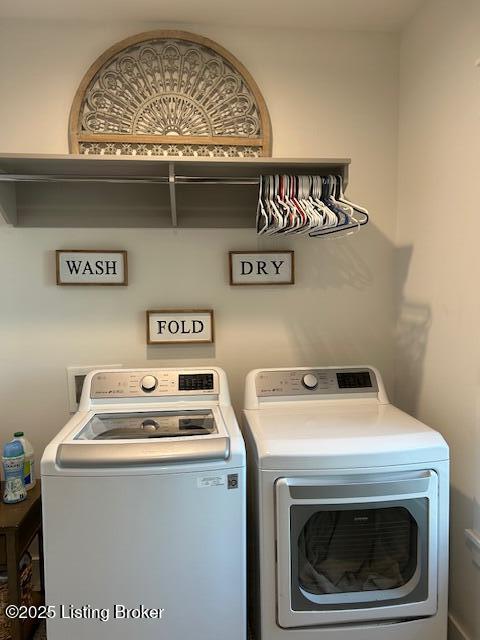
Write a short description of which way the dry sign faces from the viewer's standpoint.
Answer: facing the viewer

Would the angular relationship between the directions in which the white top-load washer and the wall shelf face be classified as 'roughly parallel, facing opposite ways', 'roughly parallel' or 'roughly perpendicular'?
roughly parallel

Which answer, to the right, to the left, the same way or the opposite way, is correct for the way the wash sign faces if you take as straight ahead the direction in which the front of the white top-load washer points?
the same way

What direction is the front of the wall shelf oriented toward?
toward the camera

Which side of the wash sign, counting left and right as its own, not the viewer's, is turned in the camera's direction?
front

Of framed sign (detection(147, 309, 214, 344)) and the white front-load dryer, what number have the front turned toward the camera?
2

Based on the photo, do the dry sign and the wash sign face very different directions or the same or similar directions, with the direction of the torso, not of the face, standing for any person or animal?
same or similar directions

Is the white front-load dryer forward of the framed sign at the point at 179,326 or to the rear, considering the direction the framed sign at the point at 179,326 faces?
forward

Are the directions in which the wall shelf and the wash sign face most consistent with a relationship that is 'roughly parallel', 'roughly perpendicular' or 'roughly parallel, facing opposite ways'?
roughly parallel

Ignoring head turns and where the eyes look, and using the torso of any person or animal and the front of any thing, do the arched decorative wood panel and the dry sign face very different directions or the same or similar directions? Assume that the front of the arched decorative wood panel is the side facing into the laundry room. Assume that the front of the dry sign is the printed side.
same or similar directions

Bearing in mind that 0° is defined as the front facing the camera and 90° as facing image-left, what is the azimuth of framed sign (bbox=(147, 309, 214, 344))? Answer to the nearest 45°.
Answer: approximately 0°

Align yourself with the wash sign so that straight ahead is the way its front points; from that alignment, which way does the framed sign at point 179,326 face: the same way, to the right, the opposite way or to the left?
the same way

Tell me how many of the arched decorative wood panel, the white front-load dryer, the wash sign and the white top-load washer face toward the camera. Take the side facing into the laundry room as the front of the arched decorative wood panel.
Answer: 4
